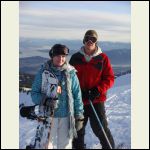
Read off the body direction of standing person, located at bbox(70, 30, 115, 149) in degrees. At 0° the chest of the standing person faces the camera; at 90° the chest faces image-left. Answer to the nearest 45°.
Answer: approximately 0°

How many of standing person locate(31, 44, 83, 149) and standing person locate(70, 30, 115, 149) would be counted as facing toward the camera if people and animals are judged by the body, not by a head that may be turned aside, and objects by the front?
2
